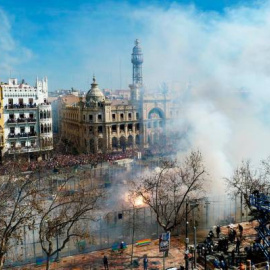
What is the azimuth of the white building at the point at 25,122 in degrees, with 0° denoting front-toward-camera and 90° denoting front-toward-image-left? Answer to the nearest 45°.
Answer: approximately 0°

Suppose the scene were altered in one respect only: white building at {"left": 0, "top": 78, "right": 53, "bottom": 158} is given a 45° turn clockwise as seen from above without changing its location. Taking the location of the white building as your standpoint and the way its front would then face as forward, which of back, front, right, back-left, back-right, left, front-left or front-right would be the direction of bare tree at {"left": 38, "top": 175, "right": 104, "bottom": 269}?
front-left

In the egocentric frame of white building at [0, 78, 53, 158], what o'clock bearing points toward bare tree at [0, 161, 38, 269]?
The bare tree is roughly at 12 o'clock from the white building.

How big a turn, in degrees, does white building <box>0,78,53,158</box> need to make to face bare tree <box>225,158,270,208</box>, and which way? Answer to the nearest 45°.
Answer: approximately 45° to its left

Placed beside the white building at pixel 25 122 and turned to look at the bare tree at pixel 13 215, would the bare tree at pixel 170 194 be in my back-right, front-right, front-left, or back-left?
front-left

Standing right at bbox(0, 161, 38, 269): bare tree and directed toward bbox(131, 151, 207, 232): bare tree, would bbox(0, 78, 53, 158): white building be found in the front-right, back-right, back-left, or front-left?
front-left

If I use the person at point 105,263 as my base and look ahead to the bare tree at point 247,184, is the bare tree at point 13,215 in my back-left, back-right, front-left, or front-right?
back-left

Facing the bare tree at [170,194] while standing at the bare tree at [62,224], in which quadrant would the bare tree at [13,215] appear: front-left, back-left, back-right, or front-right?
back-left

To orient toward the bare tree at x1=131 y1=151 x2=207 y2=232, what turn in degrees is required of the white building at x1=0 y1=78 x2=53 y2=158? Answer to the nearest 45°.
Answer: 0° — it already faces it

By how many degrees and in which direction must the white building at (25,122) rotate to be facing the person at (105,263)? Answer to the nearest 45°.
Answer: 0° — it already faces them
